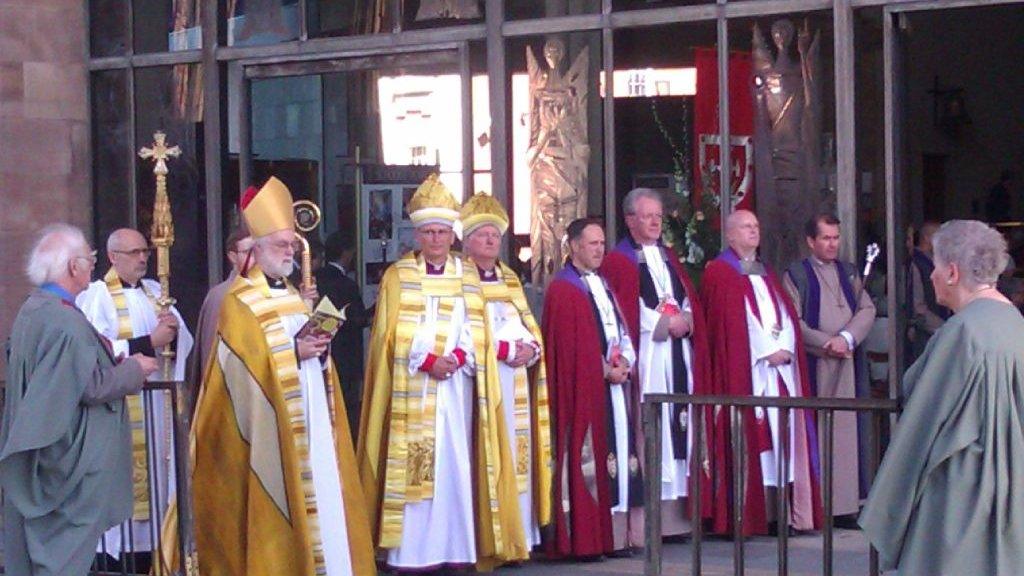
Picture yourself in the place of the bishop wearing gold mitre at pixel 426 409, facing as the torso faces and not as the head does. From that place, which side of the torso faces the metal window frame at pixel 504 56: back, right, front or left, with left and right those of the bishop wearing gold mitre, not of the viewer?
back

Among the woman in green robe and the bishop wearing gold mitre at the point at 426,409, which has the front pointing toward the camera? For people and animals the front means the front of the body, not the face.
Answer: the bishop wearing gold mitre

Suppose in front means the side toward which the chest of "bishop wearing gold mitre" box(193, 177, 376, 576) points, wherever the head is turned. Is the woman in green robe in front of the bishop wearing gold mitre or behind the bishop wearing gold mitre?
in front

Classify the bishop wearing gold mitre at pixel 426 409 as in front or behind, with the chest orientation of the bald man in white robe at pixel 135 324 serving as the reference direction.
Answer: in front

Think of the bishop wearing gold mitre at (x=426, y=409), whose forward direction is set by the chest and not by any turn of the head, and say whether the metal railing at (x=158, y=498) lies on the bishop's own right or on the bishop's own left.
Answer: on the bishop's own right

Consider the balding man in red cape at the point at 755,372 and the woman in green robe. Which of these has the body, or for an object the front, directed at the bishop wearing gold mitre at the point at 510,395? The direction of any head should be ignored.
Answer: the woman in green robe

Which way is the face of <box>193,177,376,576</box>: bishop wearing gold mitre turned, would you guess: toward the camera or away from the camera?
toward the camera

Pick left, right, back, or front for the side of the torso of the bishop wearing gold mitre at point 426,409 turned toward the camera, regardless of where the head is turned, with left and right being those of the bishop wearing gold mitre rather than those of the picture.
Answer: front

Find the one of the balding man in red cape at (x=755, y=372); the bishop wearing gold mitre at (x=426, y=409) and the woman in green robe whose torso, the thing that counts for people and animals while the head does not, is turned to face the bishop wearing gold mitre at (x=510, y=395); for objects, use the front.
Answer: the woman in green robe

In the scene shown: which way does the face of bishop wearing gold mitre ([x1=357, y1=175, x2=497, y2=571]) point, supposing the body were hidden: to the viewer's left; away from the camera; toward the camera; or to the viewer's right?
toward the camera

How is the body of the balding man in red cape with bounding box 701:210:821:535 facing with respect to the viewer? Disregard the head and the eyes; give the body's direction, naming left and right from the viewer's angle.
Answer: facing the viewer and to the right of the viewer

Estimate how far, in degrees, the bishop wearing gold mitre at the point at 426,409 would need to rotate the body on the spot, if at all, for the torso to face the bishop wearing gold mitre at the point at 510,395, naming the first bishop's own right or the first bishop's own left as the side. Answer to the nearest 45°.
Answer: approximately 135° to the first bishop's own left

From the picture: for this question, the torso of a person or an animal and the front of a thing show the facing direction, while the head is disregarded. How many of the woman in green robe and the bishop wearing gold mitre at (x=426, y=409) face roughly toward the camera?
1

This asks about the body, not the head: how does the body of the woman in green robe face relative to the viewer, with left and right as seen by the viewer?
facing away from the viewer and to the left of the viewer

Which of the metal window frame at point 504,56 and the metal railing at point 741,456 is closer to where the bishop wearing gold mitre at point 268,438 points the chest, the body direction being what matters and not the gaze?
the metal railing

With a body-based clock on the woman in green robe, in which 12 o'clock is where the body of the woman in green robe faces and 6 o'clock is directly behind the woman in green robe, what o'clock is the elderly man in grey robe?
The elderly man in grey robe is roughly at 11 o'clock from the woman in green robe.

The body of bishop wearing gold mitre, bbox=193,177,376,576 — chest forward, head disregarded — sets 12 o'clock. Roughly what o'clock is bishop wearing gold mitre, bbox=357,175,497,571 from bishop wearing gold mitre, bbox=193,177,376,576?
bishop wearing gold mitre, bbox=357,175,497,571 is roughly at 9 o'clock from bishop wearing gold mitre, bbox=193,177,376,576.
